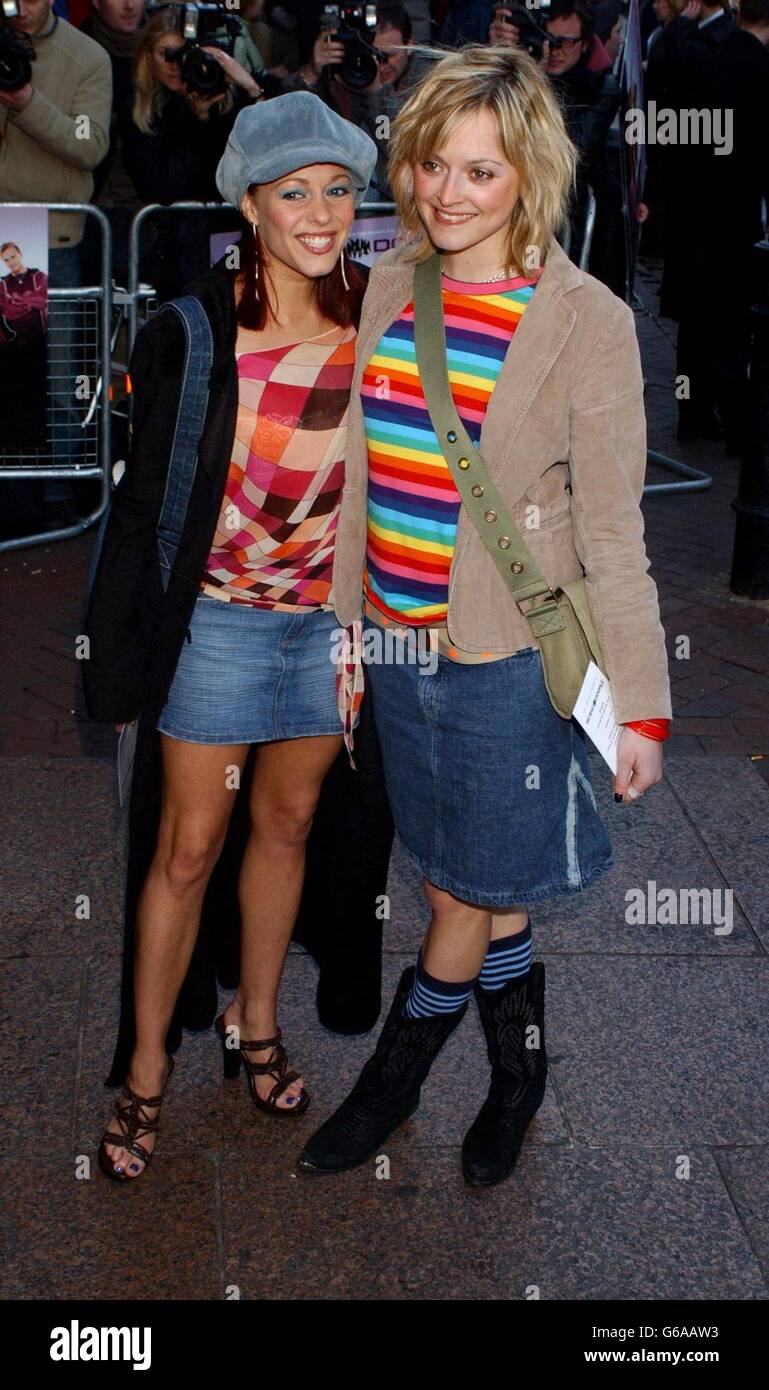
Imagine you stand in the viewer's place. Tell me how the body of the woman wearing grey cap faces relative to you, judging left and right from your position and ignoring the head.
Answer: facing the viewer and to the right of the viewer

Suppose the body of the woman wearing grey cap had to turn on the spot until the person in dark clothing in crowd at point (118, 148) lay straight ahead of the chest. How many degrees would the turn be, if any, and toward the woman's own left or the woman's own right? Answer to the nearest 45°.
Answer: approximately 135° to the woman's own left

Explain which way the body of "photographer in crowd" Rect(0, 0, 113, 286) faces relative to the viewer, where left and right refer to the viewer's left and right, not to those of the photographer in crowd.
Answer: facing the viewer and to the left of the viewer

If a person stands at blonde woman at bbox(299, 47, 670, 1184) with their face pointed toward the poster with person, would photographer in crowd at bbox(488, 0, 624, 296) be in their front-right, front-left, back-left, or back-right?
front-right

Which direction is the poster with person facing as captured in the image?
toward the camera

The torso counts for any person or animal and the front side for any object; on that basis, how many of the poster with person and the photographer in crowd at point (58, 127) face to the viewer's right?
0

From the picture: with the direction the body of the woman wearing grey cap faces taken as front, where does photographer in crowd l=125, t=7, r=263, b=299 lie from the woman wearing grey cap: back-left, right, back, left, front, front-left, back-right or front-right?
back-left

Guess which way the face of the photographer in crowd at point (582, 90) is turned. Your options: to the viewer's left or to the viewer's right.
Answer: to the viewer's left

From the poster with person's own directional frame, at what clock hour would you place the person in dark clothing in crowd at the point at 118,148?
The person in dark clothing in crowd is roughly at 7 o'clock from the poster with person.

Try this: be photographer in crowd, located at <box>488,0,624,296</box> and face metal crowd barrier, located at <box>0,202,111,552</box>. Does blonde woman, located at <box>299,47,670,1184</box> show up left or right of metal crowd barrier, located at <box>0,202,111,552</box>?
left

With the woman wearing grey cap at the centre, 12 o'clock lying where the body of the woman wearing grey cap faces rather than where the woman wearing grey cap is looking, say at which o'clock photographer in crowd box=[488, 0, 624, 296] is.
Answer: The photographer in crowd is roughly at 8 o'clock from the woman wearing grey cap.

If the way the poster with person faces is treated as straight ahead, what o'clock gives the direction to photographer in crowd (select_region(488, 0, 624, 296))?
The photographer in crowd is roughly at 8 o'clock from the poster with person.

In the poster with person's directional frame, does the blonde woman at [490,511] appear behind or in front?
in front

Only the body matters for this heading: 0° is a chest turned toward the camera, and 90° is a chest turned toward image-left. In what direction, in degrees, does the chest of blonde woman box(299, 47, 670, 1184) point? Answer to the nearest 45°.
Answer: approximately 45°

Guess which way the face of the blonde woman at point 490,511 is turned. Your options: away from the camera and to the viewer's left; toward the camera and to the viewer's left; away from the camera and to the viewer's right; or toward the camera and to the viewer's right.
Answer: toward the camera and to the viewer's left

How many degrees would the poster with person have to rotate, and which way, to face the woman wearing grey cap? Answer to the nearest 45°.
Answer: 0° — it already faces them

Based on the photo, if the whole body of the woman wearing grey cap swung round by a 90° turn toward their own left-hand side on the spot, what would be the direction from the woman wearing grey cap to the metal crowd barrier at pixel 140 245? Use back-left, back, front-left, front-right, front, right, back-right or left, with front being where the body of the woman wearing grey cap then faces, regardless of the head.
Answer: front-left
